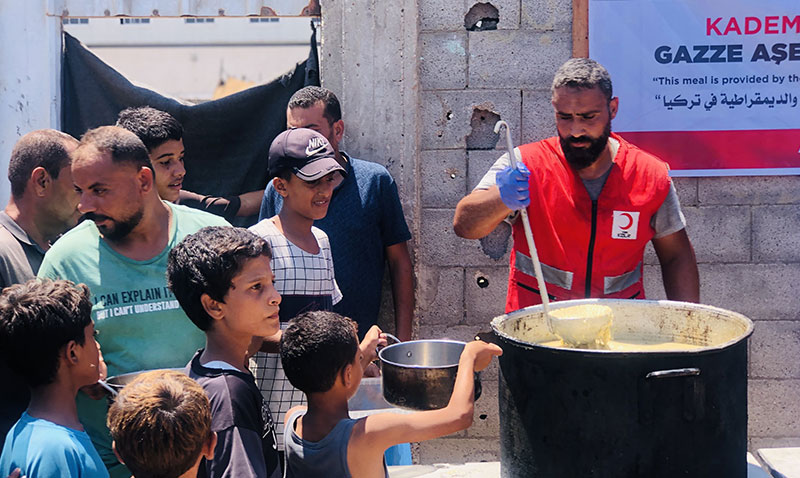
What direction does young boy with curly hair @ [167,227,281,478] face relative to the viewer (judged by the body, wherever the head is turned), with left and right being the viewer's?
facing to the right of the viewer

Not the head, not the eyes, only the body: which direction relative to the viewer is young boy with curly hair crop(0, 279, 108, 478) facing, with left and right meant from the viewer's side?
facing away from the viewer and to the right of the viewer

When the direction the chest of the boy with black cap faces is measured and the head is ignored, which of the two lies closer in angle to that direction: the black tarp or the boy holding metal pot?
the boy holding metal pot

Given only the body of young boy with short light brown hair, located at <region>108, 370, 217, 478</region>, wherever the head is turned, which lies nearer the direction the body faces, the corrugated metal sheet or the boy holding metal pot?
the corrugated metal sheet

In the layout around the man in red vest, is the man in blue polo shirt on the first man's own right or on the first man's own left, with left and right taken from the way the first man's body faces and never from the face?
on the first man's own right

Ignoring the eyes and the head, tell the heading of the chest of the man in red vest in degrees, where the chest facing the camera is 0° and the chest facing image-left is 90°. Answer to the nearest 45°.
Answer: approximately 0°

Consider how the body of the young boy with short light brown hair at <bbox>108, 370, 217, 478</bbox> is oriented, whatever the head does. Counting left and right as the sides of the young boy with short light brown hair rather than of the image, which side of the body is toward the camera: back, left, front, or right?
back

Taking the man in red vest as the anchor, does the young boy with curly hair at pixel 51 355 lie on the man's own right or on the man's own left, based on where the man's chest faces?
on the man's own right
